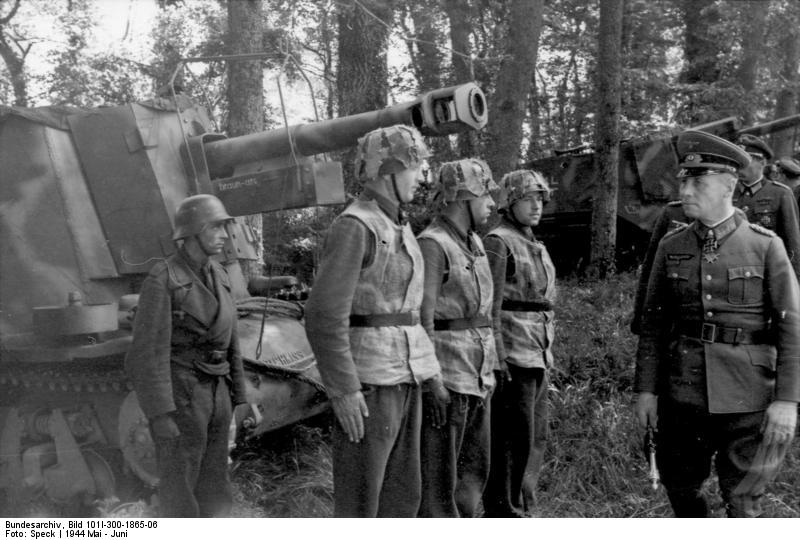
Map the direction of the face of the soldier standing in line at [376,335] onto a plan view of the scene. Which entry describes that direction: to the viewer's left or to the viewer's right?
to the viewer's right

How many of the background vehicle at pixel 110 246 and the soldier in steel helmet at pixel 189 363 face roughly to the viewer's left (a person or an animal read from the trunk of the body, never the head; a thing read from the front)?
0

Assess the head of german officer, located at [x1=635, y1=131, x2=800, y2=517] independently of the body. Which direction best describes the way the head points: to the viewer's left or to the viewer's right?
to the viewer's left

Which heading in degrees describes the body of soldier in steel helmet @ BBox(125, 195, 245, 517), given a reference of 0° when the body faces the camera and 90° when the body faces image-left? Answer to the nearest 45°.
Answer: approximately 315°

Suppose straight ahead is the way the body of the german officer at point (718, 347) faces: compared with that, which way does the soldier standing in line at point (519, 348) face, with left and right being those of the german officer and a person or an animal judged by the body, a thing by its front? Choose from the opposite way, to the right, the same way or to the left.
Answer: to the left

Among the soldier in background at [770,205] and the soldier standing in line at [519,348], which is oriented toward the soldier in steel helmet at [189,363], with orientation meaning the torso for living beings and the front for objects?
the soldier in background

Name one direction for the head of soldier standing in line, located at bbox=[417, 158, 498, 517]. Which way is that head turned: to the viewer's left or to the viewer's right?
to the viewer's right

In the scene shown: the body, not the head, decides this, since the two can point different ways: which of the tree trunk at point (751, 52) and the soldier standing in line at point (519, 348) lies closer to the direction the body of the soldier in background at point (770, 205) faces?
the soldier standing in line

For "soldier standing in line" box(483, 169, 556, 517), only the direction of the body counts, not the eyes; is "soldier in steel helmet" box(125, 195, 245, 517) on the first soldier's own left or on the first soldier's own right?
on the first soldier's own right

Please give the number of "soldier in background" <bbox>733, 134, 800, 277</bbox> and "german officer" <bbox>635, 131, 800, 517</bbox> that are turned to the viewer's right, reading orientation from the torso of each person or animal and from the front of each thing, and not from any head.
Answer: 0

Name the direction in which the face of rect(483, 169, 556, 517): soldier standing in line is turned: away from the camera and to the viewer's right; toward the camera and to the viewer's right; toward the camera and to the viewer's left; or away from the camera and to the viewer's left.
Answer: toward the camera and to the viewer's right

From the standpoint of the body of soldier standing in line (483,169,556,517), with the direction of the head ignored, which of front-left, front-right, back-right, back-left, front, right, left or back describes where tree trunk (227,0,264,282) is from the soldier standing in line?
back

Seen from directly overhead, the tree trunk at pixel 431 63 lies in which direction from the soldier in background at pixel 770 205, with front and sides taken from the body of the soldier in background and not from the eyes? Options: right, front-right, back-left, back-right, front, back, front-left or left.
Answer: right

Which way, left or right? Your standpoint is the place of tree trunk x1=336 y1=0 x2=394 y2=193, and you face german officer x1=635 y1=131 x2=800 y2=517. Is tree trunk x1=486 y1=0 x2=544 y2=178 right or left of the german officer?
left

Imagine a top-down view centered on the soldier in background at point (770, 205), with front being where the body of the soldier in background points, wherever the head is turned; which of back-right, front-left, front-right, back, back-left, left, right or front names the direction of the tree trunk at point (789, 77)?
back-right
